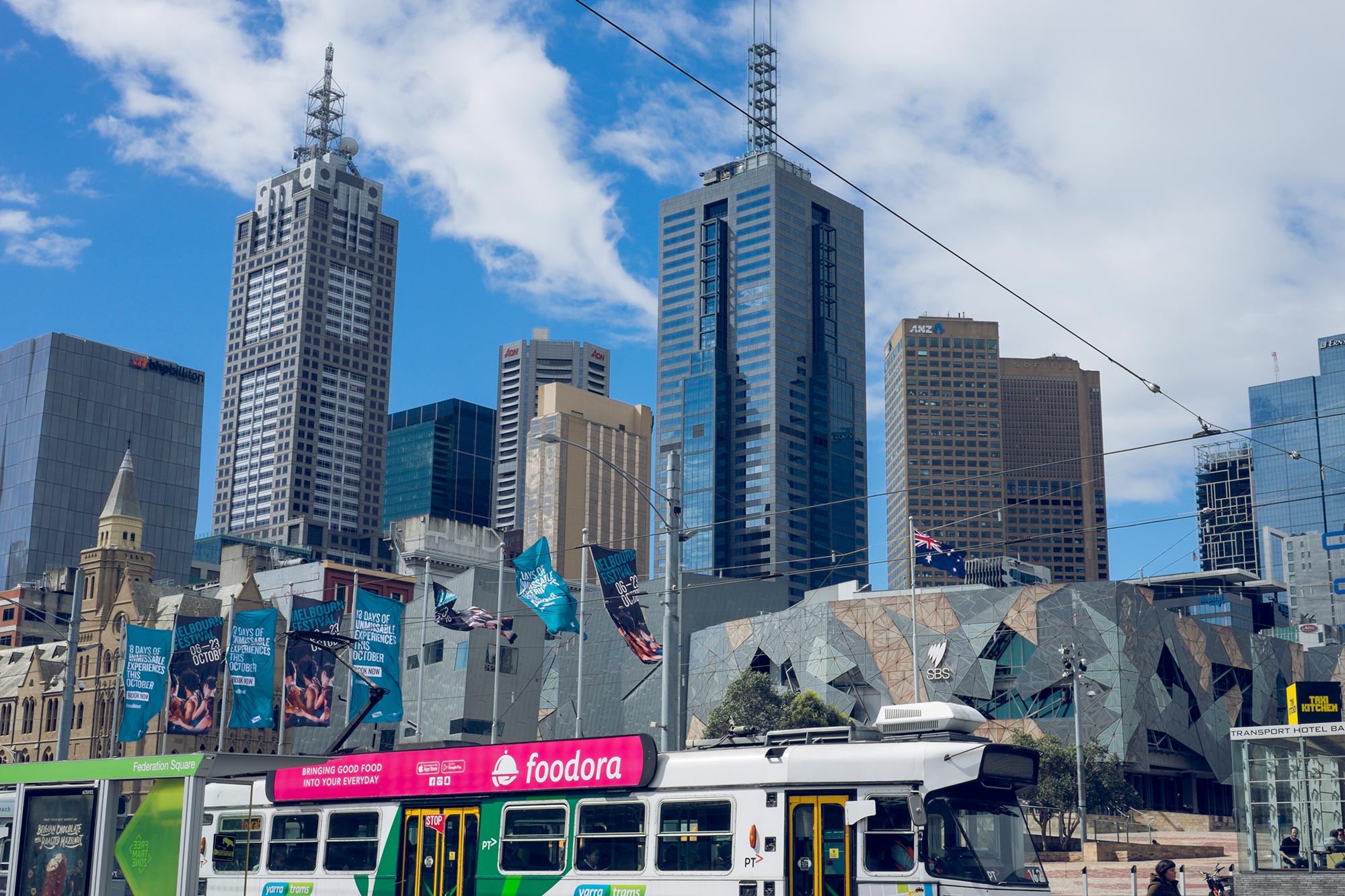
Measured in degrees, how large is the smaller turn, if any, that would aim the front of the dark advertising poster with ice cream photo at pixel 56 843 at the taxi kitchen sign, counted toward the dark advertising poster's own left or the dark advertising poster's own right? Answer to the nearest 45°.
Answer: approximately 90° to the dark advertising poster's own left

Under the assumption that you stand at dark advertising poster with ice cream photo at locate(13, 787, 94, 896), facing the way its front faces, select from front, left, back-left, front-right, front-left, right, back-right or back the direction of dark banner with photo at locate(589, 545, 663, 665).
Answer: back-left

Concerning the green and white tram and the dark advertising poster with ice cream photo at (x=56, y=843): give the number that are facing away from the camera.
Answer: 0

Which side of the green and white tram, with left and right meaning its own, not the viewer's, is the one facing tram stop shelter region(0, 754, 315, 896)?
back

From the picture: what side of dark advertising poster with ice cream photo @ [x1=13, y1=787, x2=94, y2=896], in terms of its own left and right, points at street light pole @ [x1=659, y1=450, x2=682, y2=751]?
back

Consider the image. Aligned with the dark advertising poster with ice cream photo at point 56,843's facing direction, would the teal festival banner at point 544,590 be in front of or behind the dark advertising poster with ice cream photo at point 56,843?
behind

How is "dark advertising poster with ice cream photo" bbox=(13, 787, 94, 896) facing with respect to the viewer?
toward the camera

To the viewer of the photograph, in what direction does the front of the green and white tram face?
facing the viewer and to the right of the viewer

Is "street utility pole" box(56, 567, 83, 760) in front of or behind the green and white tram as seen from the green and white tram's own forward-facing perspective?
behind

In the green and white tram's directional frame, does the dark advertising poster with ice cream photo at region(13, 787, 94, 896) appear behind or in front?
behind
